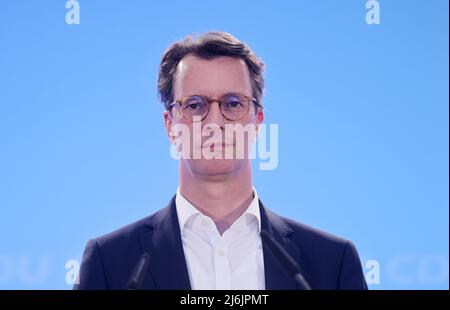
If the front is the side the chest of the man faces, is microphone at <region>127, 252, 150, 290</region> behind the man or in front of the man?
in front

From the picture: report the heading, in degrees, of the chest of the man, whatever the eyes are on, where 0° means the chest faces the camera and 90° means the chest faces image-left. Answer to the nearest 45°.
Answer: approximately 0°
